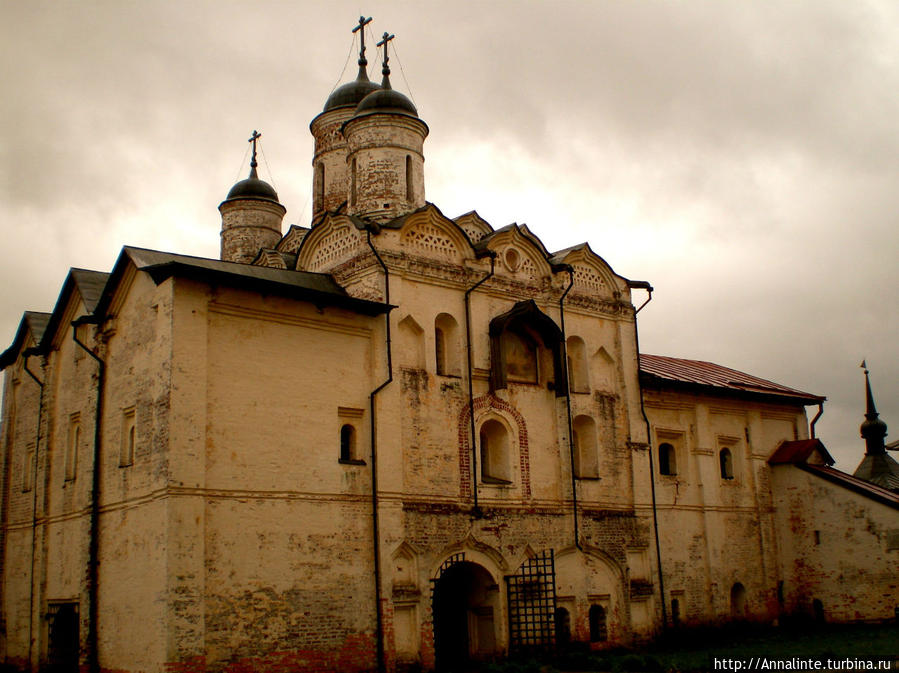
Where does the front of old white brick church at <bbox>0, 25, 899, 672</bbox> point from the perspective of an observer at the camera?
facing the viewer and to the right of the viewer
